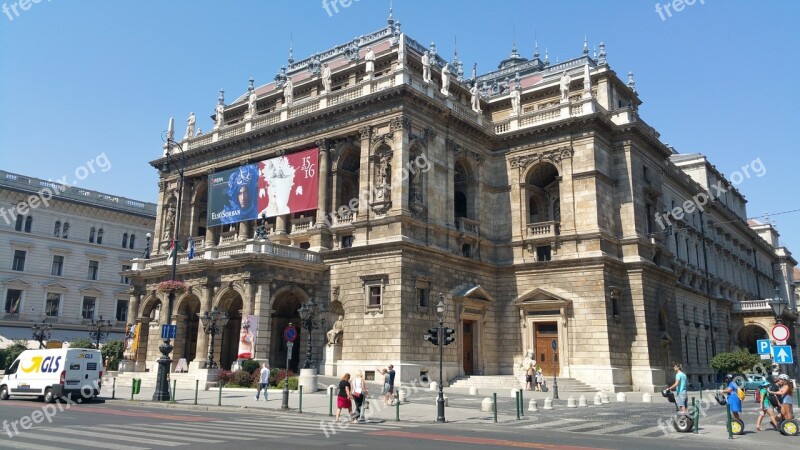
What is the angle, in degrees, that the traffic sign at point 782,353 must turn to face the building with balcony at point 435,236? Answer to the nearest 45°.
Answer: approximately 135° to its right

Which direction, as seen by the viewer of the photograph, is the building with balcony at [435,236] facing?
facing the viewer and to the left of the viewer

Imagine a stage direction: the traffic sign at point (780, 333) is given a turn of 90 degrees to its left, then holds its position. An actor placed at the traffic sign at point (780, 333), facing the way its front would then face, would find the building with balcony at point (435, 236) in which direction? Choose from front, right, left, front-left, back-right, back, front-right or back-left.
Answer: back-left

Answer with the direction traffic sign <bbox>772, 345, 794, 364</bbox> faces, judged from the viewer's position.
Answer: facing the viewer

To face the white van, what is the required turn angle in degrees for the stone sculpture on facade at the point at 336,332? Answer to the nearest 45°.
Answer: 0° — it already faces it

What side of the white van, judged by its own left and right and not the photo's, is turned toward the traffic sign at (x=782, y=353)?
back

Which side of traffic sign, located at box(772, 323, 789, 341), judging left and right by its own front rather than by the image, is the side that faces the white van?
right

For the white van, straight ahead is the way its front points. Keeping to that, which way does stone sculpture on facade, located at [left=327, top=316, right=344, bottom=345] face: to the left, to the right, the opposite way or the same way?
to the left

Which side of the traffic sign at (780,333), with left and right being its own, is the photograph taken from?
front

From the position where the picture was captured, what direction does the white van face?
facing away from the viewer and to the left of the viewer

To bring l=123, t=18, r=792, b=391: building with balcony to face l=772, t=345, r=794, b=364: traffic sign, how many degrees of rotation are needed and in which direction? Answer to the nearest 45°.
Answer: approximately 90° to its left

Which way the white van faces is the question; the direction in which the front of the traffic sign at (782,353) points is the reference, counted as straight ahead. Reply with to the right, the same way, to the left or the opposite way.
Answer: to the right
